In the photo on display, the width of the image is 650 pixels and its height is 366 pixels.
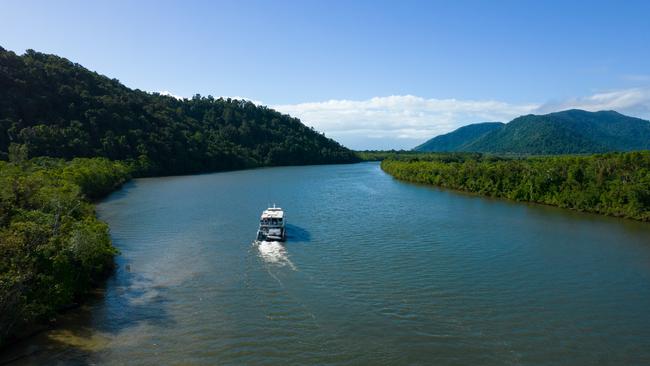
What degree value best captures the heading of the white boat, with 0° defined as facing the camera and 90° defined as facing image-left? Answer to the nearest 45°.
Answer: approximately 180°
